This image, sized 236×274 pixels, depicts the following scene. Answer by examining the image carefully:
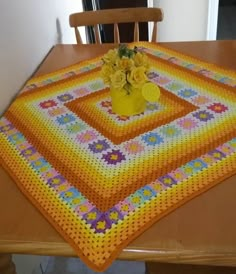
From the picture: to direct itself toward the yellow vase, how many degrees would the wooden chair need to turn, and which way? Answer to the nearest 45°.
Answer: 0° — it already faces it

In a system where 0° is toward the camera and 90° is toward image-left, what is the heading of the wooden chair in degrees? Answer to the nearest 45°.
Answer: approximately 0°

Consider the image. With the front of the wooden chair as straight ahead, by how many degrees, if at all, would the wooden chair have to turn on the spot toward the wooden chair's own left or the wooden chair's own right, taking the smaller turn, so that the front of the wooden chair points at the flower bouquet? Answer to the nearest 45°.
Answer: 0° — it already faces it

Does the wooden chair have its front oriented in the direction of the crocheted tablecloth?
yes

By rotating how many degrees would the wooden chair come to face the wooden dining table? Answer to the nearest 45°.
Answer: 0° — it already faces it
